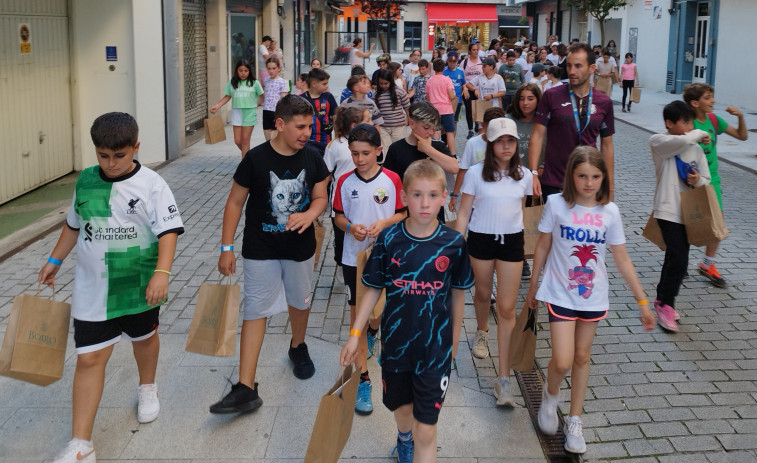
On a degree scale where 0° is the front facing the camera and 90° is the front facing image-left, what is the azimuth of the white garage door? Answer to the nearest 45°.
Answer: approximately 315°

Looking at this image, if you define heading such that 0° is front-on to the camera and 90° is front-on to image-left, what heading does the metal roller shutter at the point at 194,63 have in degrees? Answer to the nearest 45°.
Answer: approximately 315°

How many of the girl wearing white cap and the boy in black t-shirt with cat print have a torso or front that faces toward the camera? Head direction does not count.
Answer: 2

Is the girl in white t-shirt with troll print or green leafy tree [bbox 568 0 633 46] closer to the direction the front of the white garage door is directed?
the girl in white t-shirt with troll print

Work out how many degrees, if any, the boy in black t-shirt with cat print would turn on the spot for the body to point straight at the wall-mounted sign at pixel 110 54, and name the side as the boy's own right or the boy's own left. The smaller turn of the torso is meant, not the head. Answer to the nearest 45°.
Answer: approximately 180°

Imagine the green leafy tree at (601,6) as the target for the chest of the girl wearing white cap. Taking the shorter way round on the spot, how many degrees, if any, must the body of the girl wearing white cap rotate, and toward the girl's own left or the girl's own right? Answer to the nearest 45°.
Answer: approximately 180°

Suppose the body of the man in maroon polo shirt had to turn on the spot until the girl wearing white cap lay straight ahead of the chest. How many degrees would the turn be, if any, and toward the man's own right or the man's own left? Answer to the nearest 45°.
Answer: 0° — they already face them

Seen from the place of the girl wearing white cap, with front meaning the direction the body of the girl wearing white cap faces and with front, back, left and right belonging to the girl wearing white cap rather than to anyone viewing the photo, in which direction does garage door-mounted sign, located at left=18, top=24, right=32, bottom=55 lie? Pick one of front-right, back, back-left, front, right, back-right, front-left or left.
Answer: back-right

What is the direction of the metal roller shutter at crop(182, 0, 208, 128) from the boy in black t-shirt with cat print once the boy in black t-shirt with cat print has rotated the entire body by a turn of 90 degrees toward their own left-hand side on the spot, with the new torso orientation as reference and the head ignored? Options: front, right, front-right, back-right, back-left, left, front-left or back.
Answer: left

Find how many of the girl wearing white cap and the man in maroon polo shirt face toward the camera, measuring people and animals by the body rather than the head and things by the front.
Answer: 2
